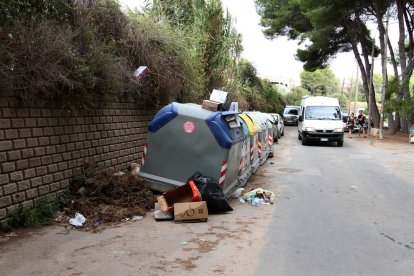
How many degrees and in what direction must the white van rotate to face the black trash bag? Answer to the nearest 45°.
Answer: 0° — it already faces it

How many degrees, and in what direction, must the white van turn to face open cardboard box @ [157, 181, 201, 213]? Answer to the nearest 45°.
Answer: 0° — it already faces it

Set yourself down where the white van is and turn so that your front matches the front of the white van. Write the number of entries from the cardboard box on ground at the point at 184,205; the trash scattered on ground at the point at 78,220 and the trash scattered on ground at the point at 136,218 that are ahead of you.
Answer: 3

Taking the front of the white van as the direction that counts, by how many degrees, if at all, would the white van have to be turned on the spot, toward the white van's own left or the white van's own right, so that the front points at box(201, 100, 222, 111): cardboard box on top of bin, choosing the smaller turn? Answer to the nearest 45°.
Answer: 0° — it already faces it

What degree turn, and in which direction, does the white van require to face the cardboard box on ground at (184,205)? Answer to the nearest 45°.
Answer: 0° — it already faces it

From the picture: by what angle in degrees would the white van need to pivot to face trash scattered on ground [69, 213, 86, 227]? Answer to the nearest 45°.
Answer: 0° — it already faces it

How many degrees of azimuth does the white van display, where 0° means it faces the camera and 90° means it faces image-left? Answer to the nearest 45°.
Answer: approximately 0°

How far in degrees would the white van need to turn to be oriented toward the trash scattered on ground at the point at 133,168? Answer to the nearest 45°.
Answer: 0° — it already faces it

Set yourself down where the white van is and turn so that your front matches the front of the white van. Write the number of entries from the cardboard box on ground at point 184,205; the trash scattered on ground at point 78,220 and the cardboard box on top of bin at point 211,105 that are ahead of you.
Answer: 3

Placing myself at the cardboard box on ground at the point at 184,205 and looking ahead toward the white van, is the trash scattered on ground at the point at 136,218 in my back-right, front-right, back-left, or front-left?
back-left
